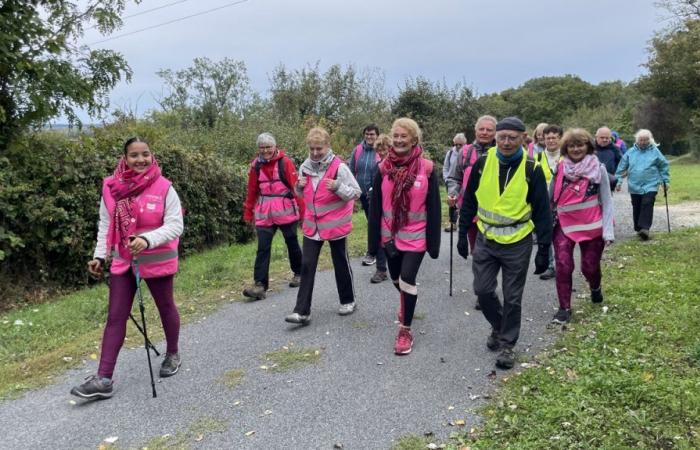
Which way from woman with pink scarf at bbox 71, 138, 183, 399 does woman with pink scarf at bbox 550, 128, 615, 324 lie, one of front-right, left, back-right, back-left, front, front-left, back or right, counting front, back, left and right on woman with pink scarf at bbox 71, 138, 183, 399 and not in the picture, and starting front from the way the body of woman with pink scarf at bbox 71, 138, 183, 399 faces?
back-left

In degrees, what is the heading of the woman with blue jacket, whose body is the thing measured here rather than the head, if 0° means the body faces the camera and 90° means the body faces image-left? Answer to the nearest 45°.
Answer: approximately 0°
